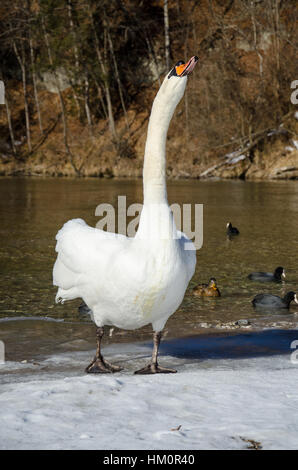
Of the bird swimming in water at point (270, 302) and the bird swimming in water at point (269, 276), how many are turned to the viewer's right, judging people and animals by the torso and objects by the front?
2

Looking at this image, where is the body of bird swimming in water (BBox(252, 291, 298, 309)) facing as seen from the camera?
to the viewer's right

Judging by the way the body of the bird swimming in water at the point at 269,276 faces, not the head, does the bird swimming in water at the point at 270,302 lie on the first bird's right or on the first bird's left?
on the first bird's right

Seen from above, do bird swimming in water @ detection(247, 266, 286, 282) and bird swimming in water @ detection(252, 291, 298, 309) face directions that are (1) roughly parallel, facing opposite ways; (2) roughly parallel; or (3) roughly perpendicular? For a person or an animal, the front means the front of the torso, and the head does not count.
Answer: roughly parallel

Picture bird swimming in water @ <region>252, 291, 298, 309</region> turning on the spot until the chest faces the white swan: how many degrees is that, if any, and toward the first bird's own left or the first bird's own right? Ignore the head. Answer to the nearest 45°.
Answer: approximately 90° to the first bird's own right

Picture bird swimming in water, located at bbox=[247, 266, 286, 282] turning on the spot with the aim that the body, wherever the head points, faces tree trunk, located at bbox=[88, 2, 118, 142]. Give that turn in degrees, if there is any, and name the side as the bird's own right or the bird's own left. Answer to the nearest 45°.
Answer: approximately 90° to the bird's own left

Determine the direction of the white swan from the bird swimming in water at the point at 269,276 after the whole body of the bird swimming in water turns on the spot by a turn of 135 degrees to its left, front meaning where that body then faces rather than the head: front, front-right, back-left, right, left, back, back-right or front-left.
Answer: back-left

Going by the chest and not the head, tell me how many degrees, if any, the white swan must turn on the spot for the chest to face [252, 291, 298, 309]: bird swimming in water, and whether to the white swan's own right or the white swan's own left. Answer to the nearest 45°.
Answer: approximately 90° to the white swan's own left

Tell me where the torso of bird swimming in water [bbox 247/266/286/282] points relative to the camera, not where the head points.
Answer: to the viewer's right

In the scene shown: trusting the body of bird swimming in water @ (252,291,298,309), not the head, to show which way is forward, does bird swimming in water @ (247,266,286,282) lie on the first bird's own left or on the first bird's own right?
on the first bird's own left

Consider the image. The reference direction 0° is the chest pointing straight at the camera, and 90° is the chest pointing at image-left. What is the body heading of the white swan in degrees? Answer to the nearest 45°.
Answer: approximately 315°
